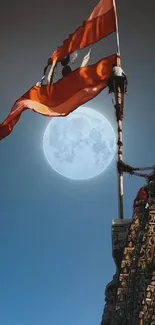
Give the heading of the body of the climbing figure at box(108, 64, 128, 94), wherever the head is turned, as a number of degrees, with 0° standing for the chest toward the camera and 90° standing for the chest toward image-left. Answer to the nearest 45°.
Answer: approximately 180°
